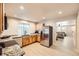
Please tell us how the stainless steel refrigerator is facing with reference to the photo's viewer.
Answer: facing the viewer and to the left of the viewer

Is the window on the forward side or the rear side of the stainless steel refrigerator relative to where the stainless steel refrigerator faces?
on the forward side
